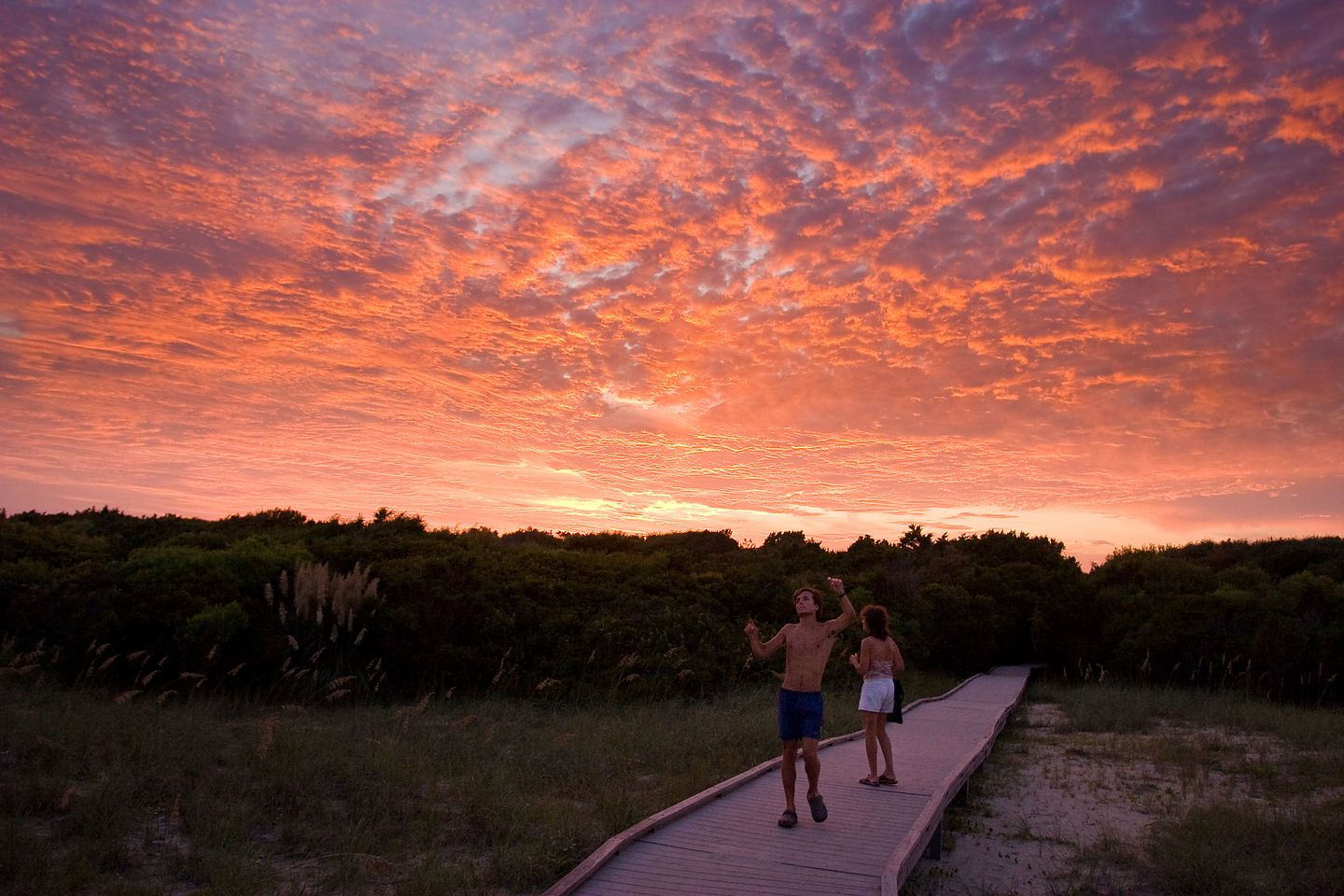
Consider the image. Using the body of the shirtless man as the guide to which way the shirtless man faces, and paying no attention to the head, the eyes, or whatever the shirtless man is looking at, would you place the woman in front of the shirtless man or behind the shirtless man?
behind

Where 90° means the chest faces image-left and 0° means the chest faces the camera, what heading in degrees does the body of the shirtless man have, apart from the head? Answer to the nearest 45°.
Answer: approximately 0°
